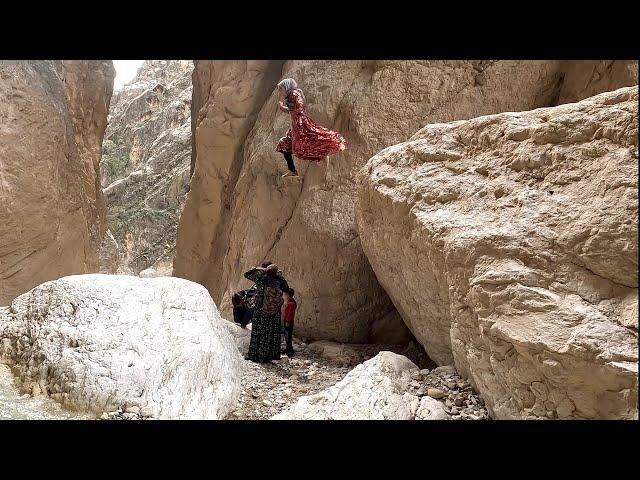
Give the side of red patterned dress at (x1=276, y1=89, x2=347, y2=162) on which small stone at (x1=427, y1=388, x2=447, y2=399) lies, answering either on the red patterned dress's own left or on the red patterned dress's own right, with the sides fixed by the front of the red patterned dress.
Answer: on the red patterned dress's own left

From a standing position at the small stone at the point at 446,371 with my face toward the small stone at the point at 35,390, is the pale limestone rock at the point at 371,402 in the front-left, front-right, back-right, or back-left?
front-left

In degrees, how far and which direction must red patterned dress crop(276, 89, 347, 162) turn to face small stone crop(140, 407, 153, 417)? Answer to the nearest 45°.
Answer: approximately 90° to its left

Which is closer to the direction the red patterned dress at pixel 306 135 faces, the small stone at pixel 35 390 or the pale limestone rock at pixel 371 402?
the small stone

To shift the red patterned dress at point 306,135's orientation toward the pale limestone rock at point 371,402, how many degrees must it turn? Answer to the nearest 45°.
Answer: approximately 90° to its left

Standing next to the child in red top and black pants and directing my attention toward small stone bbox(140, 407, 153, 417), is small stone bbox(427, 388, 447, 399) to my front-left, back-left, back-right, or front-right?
front-left

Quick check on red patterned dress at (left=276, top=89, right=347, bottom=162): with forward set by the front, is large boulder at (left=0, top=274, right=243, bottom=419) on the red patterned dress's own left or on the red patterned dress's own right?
on the red patterned dress's own left

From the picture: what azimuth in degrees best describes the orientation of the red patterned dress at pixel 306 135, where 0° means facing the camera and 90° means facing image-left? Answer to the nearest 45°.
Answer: approximately 90°
